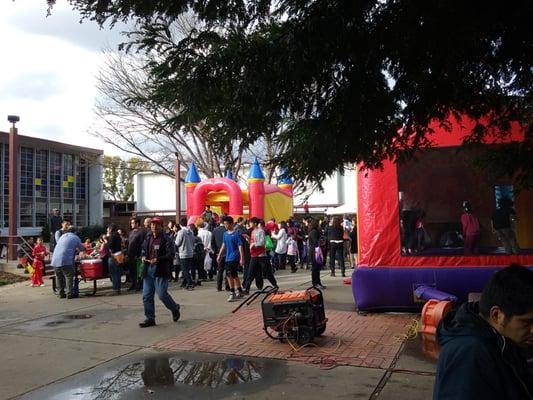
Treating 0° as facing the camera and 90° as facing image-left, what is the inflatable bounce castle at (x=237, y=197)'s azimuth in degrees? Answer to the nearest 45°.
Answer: approximately 45°

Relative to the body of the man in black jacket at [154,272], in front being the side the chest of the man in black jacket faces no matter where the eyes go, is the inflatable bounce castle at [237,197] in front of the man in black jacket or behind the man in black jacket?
behind

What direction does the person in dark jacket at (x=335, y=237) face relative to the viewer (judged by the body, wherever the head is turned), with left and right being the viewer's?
facing away from the viewer

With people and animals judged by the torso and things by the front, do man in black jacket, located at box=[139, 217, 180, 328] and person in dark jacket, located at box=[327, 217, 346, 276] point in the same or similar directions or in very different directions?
very different directions

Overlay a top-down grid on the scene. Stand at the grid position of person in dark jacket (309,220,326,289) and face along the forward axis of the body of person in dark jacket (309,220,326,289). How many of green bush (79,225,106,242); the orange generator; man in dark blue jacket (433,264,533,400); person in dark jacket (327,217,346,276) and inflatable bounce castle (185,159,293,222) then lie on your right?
2

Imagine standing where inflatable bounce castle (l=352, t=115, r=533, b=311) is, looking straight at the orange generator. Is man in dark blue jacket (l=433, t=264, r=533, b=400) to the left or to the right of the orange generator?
left
